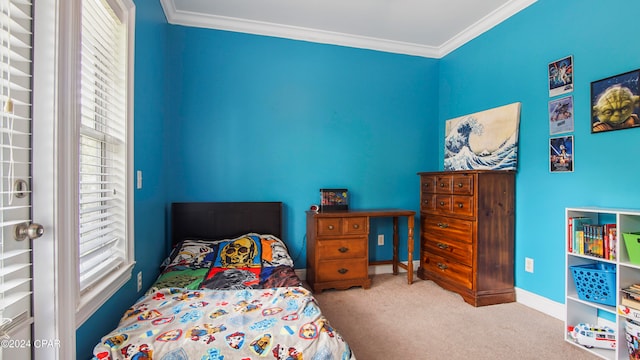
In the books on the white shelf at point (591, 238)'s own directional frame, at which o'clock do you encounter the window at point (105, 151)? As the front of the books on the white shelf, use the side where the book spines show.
The window is roughly at 12 o'clock from the books on the white shelf.

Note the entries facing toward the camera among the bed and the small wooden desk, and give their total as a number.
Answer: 2

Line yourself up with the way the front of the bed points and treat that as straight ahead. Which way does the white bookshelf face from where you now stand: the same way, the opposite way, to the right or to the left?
to the right

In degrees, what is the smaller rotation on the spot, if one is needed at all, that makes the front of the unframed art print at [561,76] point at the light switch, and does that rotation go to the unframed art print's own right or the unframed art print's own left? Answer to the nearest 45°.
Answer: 0° — it already faces it

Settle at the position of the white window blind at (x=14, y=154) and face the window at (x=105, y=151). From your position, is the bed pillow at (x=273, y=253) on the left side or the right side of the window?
right

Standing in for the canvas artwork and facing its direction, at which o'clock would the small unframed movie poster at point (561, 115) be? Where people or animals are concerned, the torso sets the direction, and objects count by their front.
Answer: The small unframed movie poster is roughly at 9 o'clock from the canvas artwork.
